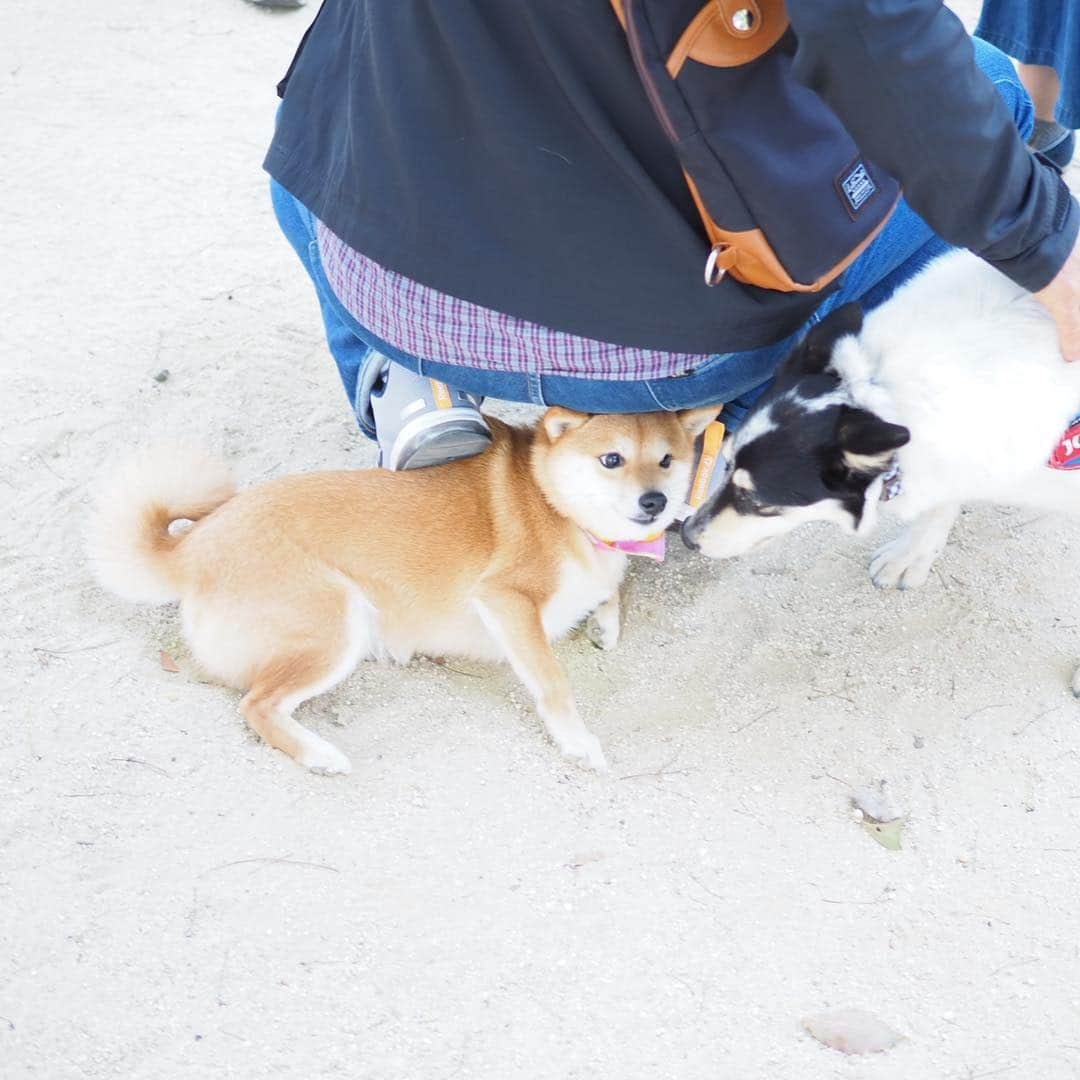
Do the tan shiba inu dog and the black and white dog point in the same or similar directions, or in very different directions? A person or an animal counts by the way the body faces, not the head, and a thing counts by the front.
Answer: very different directions

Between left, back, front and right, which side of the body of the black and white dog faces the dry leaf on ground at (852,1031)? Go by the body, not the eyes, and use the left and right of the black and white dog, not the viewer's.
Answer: left

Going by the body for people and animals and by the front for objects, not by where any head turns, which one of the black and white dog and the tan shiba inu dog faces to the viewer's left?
the black and white dog

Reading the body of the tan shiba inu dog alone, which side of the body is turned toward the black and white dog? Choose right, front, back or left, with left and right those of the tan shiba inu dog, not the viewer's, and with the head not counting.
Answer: front

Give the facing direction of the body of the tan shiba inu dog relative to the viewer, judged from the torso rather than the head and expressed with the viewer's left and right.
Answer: facing to the right of the viewer

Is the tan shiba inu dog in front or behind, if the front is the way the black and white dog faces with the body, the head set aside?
in front

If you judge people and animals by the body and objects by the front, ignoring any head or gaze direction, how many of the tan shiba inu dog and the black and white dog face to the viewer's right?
1

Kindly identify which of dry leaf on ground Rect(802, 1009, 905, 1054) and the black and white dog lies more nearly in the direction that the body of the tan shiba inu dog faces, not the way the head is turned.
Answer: the black and white dog

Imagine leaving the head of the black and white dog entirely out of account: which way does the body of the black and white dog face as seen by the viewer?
to the viewer's left

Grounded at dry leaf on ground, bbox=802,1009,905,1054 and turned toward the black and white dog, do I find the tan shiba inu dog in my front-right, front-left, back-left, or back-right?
front-left

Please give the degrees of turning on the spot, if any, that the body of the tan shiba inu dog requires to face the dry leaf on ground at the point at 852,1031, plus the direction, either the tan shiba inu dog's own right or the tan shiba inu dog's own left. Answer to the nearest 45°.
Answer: approximately 45° to the tan shiba inu dog's own right
